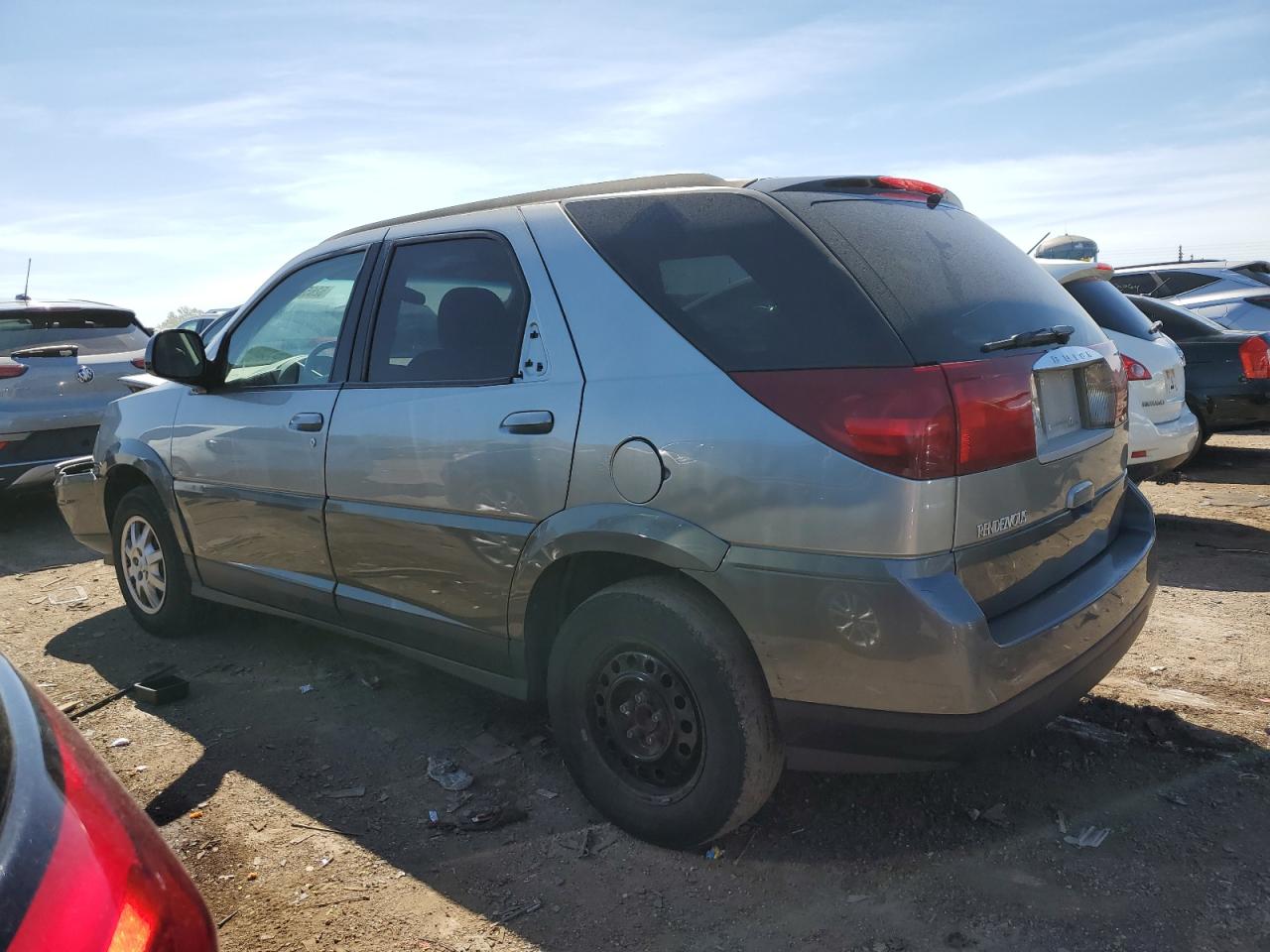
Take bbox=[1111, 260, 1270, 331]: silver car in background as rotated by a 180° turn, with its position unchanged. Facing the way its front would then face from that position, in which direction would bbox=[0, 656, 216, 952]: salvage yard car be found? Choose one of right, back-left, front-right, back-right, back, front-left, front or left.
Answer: front-right

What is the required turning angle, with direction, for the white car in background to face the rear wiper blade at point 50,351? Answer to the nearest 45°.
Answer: approximately 45° to its left

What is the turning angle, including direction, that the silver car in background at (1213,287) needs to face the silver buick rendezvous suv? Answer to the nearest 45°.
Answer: approximately 135° to its left

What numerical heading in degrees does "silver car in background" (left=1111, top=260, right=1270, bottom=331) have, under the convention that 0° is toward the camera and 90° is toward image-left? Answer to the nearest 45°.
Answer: approximately 135°

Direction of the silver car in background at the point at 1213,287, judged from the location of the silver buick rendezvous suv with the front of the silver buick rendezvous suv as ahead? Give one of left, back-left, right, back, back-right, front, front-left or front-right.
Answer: right

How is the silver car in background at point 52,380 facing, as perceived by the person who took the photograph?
facing away from the viewer and to the left of the viewer

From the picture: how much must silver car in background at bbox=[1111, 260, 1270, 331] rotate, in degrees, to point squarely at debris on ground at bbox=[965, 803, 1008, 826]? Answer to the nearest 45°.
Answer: approximately 135° to its left

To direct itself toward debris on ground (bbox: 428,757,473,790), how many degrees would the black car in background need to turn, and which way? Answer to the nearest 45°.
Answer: approximately 135° to its left

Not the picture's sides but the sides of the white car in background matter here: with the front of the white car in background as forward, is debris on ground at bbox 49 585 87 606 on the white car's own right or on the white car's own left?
on the white car's own left

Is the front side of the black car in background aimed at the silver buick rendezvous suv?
no

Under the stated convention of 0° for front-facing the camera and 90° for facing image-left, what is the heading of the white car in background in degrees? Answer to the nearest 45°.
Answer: approximately 135°

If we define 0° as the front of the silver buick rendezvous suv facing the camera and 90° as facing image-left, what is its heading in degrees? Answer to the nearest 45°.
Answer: approximately 135°

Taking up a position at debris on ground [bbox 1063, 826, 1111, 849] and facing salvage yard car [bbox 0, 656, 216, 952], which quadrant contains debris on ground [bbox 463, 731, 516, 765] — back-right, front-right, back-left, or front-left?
front-right

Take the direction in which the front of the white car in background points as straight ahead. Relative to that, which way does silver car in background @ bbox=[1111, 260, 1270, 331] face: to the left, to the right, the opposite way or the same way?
the same way

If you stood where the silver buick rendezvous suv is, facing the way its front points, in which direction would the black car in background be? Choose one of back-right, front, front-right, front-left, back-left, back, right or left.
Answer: right

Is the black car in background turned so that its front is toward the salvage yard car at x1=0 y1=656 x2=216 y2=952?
no

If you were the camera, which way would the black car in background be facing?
facing away from the viewer and to the left of the viewer

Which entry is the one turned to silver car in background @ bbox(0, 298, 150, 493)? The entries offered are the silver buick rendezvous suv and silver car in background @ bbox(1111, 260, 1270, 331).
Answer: the silver buick rendezvous suv

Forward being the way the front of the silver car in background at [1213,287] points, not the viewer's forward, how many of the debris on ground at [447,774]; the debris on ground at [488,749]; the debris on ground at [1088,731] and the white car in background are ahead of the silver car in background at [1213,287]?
0

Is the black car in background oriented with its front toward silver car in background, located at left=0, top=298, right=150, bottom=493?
no

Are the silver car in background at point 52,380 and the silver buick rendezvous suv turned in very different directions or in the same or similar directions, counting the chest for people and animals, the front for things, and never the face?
same or similar directions
